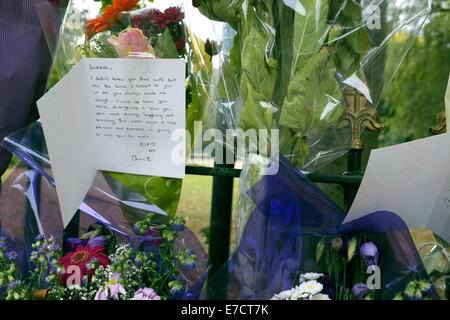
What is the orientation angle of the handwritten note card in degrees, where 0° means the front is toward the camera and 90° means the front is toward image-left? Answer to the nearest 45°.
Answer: approximately 0°
